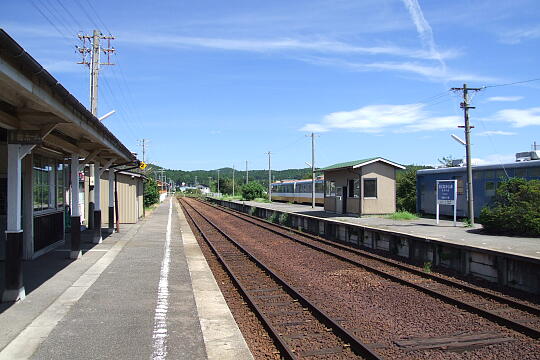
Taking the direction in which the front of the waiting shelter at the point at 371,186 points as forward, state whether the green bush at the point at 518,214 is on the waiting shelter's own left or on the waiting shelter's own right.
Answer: on the waiting shelter's own left

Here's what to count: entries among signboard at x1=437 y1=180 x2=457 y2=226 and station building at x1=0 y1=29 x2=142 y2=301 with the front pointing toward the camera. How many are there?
1

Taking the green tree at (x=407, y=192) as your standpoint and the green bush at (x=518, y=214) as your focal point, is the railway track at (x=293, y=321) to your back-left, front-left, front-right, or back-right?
front-right

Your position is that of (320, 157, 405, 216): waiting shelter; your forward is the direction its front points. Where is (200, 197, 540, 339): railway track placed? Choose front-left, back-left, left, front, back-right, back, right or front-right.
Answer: front-left

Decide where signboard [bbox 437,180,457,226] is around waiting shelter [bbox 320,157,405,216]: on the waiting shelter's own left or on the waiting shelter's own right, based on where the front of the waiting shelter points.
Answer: on the waiting shelter's own left

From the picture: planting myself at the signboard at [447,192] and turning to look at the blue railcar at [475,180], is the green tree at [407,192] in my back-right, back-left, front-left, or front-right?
front-left

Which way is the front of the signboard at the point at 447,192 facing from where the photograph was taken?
facing the viewer

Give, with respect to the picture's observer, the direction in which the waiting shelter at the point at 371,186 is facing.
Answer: facing the viewer and to the left of the viewer

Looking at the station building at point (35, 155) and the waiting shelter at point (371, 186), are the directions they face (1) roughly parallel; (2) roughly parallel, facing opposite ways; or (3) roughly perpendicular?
roughly parallel, facing opposite ways

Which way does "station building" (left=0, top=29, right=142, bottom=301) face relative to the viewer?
to the viewer's right

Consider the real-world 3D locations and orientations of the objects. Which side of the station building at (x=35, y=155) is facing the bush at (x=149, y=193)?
left

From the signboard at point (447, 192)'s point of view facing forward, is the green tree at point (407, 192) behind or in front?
behind

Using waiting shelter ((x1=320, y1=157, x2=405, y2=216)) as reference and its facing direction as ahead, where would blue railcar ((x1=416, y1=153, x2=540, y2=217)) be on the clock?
The blue railcar is roughly at 8 o'clock from the waiting shelter.

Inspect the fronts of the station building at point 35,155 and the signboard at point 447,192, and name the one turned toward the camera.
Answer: the signboard

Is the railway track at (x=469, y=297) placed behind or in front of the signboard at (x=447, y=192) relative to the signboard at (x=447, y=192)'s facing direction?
in front
